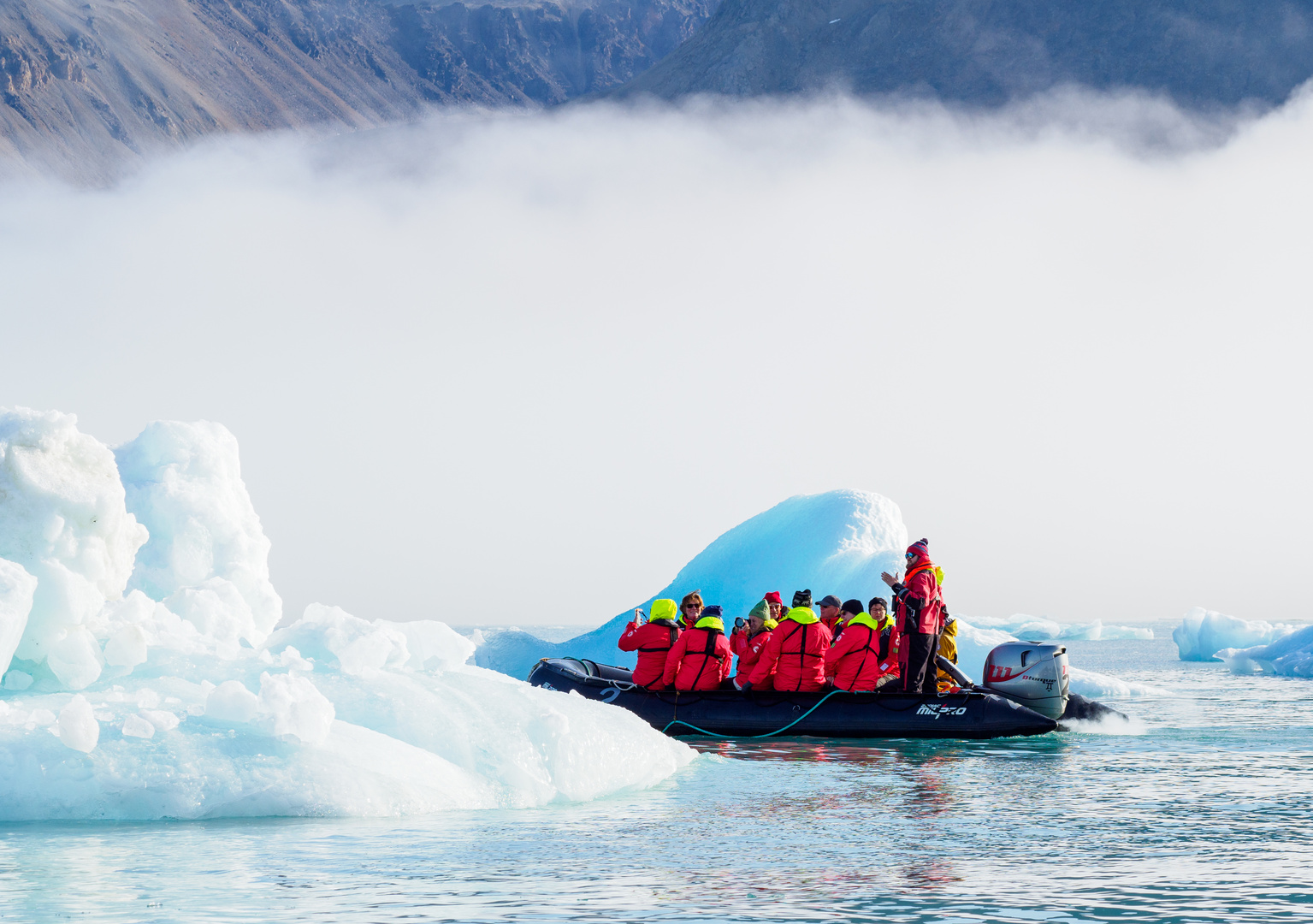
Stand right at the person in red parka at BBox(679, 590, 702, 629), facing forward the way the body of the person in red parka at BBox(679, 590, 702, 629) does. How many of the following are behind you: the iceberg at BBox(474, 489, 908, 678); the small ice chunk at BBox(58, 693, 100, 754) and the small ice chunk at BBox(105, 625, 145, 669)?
1

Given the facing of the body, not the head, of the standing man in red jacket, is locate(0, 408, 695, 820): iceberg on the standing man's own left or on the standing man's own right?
on the standing man's own left

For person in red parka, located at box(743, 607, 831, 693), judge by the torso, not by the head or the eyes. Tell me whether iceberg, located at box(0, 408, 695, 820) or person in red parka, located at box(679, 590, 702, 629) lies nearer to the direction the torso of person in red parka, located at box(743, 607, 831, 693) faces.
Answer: the person in red parka

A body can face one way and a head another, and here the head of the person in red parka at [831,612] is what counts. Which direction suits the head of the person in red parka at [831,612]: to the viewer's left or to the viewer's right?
to the viewer's left

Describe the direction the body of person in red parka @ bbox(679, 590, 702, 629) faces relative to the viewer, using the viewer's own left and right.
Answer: facing the viewer

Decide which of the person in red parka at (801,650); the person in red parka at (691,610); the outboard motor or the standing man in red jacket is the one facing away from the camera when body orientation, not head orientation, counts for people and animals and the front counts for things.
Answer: the person in red parka at (801,650)

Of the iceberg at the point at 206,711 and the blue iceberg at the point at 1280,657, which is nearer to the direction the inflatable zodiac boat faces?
the iceberg at the point at 206,711

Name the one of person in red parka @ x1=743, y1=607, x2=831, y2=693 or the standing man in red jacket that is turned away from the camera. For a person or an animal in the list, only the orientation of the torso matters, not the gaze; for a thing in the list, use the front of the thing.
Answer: the person in red parka

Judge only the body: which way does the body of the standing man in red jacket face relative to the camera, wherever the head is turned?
to the viewer's left

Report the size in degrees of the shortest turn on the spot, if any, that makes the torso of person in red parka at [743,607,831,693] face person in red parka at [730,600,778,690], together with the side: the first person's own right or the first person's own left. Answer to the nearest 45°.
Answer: approximately 45° to the first person's own left

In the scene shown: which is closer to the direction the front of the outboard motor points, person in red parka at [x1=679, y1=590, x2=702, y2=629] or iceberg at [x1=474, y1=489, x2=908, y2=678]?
the person in red parka

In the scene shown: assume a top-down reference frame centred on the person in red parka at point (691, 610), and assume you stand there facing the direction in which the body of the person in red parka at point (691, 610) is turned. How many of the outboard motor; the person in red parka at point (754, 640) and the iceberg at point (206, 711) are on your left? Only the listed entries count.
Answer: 2

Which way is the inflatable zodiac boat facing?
to the viewer's left

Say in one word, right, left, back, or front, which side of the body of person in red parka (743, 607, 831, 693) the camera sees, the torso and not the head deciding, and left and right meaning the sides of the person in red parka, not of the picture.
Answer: back

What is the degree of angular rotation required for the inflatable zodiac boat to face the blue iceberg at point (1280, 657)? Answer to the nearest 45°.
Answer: approximately 135° to its right

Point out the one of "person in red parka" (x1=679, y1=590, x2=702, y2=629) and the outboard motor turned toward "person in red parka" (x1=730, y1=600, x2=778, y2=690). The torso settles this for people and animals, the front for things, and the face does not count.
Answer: the outboard motor

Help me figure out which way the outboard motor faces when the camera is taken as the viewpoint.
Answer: facing to the left of the viewer
